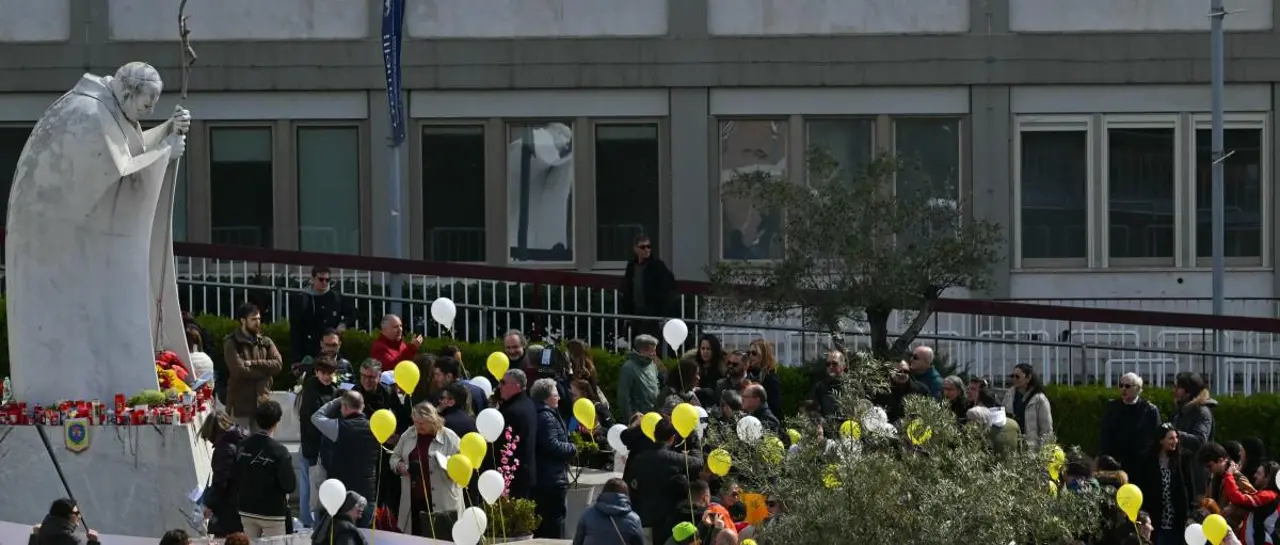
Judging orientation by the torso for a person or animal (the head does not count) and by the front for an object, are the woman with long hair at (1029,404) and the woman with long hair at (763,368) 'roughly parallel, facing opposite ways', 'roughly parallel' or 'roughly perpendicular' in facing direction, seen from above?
roughly parallel

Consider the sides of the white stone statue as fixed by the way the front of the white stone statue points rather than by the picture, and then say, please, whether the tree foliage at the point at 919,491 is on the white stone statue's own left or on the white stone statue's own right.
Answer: on the white stone statue's own right

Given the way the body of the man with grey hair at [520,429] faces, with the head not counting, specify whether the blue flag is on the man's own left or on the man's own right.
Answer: on the man's own right

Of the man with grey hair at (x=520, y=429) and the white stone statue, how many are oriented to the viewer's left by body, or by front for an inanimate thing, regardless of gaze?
1

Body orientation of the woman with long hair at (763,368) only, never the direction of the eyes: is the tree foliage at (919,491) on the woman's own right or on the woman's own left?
on the woman's own left

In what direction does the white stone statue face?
to the viewer's right

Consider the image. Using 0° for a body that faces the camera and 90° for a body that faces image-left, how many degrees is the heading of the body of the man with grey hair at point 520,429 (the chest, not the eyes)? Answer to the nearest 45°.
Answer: approximately 90°

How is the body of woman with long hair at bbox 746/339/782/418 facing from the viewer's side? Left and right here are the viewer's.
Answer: facing the viewer and to the left of the viewer
